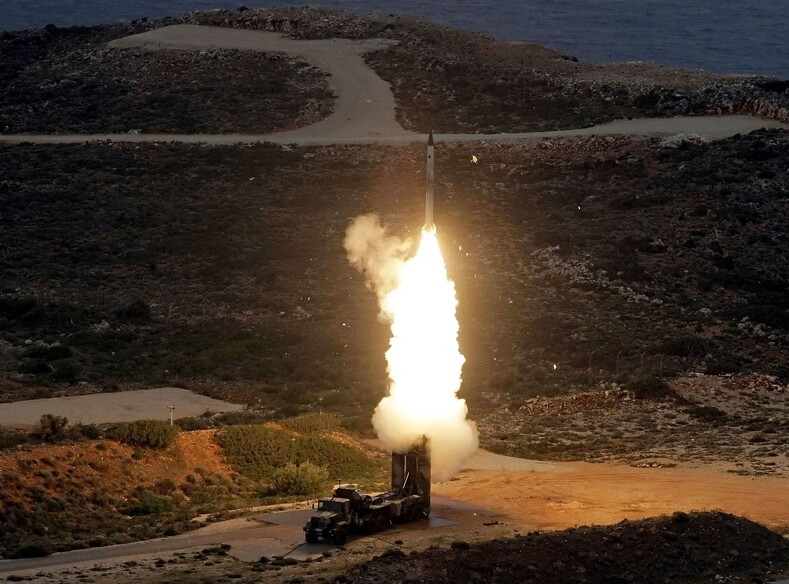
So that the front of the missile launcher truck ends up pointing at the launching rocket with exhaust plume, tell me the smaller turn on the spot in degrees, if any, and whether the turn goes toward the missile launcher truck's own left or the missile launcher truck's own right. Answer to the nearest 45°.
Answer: approximately 135° to the missile launcher truck's own right

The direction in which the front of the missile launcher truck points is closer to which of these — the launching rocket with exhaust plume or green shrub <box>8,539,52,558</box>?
the green shrub

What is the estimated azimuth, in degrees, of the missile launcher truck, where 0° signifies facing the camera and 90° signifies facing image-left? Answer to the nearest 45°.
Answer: approximately 45°

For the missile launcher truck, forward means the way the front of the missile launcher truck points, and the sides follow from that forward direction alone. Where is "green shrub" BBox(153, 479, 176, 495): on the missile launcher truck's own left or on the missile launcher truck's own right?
on the missile launcher truck's own right

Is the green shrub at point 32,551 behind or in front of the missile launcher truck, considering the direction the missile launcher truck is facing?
in front

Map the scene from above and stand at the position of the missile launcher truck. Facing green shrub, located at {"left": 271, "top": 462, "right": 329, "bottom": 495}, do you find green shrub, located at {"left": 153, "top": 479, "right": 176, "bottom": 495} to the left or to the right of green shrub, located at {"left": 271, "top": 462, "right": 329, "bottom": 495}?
left

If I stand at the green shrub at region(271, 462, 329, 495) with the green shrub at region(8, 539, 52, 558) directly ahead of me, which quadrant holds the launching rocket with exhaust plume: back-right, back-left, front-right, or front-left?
back-left

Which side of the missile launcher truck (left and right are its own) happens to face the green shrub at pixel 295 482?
right

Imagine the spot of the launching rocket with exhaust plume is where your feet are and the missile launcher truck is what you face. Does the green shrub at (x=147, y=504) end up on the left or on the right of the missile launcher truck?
right

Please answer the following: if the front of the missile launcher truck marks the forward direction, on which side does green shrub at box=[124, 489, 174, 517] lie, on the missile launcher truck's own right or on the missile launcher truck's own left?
on the missile launcher truck's own right
